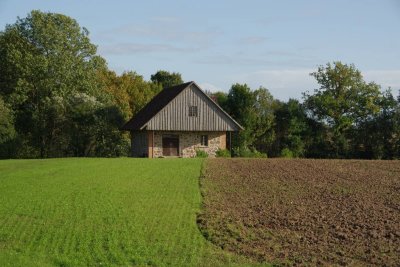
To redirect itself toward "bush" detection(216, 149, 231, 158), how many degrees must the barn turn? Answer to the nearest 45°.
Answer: approximately 90° to its left

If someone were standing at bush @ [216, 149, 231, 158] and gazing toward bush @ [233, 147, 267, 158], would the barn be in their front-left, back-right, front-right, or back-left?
back-left

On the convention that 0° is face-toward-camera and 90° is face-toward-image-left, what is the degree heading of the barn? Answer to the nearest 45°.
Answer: approximately 0°

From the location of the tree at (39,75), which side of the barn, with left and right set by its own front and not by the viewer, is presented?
right

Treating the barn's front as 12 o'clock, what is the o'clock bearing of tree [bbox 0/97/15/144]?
The tree is roughly at 3 o'clock from the barn.
